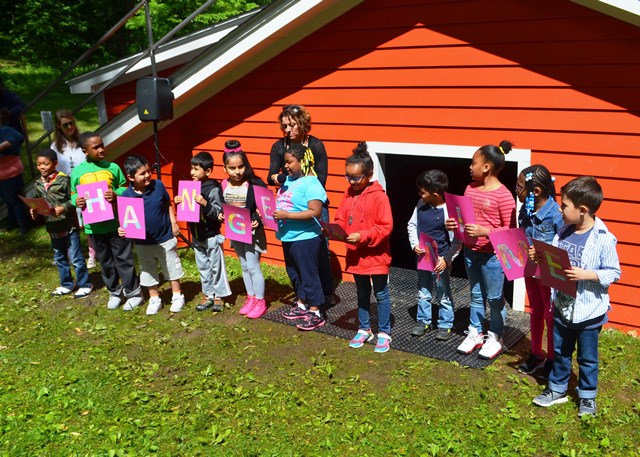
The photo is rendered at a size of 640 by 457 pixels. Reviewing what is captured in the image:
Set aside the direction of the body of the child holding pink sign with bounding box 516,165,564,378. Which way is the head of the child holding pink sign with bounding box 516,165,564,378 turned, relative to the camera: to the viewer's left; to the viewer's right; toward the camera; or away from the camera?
to the viewer's left

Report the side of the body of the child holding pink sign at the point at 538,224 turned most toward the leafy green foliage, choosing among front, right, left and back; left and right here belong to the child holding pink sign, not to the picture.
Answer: right

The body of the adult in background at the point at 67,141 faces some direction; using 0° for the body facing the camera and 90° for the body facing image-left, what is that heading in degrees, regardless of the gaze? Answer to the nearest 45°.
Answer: approximately 0°

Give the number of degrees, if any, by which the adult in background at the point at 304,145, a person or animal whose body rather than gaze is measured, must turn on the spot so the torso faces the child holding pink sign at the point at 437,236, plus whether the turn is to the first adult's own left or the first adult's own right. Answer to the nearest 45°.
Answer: approximately 90° to the first adult's own left

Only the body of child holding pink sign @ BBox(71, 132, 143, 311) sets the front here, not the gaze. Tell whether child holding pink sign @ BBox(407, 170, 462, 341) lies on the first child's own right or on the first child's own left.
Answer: on the first child's own left

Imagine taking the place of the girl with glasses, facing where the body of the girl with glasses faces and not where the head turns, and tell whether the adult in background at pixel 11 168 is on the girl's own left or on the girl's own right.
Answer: on the girl's own right

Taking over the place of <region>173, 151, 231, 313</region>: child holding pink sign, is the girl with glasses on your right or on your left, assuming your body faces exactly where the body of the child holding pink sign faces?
on your left

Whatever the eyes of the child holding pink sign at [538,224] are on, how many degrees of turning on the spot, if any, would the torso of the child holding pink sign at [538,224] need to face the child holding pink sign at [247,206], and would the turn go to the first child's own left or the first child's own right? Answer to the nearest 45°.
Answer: approximately 45° to the first child's own right

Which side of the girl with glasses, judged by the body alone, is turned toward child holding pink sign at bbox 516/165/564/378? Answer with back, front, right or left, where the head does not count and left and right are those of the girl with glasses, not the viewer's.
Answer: left

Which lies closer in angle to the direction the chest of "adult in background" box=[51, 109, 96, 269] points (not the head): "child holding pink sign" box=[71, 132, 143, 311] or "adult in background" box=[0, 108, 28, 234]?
the child holding pink sign

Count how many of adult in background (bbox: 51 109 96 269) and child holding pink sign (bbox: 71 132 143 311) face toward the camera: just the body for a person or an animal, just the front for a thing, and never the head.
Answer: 2

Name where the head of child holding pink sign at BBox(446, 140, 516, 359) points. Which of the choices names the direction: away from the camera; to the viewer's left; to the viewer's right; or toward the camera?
to the viewer's left
